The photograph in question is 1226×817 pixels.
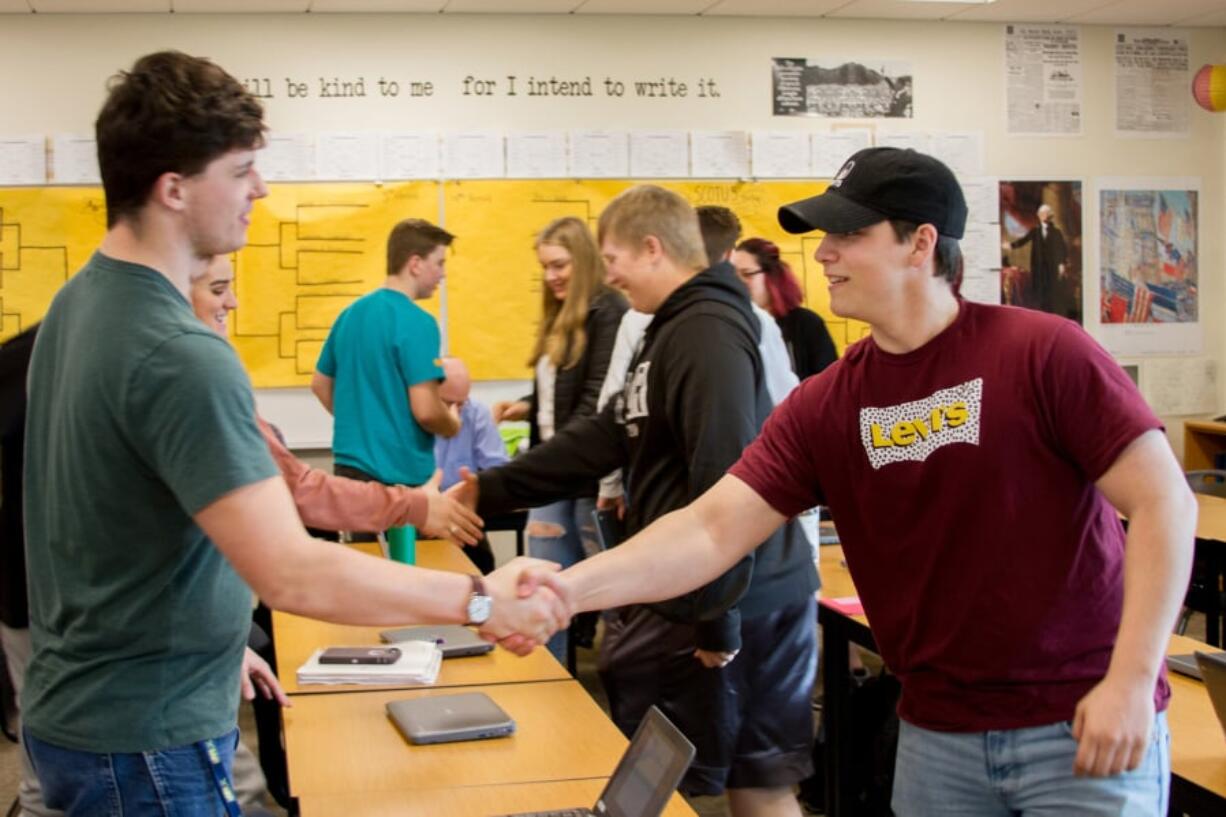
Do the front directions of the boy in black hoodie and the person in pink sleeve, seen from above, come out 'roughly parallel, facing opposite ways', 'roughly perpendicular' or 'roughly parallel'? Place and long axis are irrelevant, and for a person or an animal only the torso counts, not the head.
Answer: roughly parallel, facing opposite ways

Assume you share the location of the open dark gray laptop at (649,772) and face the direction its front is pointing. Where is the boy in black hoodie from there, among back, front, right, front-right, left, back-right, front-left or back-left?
back-right

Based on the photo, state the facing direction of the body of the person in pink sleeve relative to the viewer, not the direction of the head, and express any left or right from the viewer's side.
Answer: facing to the right of the viewer

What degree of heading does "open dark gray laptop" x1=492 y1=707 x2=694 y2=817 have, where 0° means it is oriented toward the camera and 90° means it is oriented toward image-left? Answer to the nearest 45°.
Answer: approximately 45°

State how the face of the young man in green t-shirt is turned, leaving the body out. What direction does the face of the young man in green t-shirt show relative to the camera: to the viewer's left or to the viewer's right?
to the viewer's right

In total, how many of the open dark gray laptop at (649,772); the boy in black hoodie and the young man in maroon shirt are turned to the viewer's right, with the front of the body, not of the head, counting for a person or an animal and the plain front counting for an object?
0

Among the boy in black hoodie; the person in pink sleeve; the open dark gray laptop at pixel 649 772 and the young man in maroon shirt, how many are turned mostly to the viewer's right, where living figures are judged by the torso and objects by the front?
1

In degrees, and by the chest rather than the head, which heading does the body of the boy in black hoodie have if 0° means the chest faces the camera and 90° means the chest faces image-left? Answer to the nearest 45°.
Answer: approximately 90°

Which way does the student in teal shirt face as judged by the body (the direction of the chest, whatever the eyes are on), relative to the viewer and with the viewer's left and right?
facing away from the viewer and to the right of the viewer

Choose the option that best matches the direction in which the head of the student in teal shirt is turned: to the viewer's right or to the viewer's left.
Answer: to the viewer's right

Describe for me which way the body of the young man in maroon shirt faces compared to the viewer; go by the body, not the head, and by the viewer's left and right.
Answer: facing the viewer and to the left of the viewer
